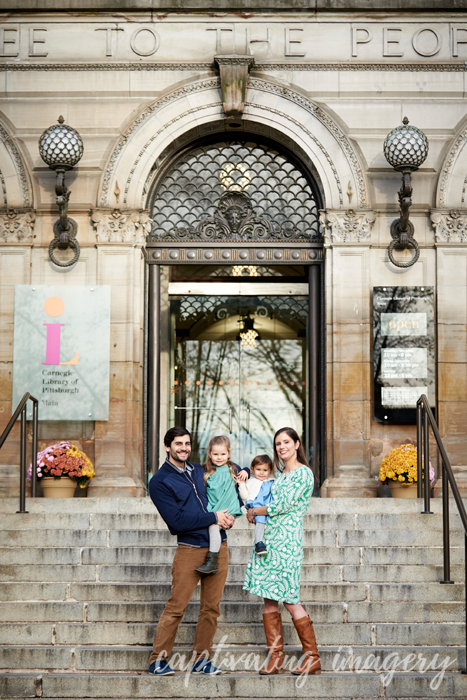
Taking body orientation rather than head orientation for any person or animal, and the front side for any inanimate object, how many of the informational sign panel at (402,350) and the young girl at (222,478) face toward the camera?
2

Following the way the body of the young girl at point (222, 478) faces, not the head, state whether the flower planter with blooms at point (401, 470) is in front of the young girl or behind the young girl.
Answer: behind

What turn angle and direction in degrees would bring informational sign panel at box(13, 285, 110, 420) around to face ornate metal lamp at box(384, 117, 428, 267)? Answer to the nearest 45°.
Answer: approximately 90° to its left

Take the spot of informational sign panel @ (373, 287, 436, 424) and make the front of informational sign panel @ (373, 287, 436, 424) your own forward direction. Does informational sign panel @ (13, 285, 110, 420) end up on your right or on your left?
on your right

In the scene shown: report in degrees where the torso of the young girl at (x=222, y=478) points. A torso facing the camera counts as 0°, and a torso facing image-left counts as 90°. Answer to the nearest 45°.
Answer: approximately 0°

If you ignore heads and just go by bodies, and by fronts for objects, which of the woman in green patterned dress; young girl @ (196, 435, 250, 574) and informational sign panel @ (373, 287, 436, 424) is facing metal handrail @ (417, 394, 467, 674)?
the informational sign panel

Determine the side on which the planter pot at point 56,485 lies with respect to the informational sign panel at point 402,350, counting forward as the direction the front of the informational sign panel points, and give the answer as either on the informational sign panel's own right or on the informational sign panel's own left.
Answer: on the informational sign panel's own right

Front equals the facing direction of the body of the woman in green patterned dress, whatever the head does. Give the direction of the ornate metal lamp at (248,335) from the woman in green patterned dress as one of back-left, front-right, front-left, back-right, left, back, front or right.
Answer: back-right

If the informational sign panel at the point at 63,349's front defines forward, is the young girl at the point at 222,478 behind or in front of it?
in front

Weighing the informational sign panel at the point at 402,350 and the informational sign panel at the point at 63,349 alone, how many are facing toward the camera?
2
